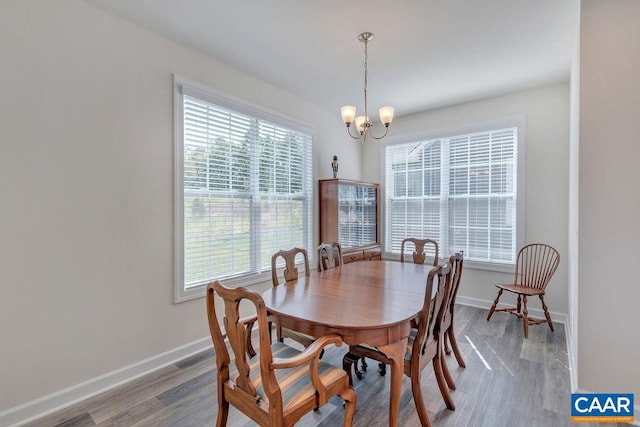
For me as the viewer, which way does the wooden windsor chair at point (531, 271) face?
facing the viewer and to the left of the viewer

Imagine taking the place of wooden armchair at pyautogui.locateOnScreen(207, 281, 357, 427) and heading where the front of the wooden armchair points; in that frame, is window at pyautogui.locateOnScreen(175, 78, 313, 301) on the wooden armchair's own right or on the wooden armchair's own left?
on the wooden armchair's own left

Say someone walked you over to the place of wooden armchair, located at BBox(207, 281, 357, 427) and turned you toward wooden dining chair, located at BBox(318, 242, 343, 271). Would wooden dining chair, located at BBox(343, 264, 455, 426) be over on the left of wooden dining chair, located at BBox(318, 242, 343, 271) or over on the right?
right

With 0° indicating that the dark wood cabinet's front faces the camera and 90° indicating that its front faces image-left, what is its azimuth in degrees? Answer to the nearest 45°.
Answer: approximately 315°

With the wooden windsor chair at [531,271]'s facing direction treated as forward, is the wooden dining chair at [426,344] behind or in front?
in front

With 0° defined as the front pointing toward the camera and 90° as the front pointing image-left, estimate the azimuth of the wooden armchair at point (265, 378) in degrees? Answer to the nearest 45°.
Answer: approximately 225°

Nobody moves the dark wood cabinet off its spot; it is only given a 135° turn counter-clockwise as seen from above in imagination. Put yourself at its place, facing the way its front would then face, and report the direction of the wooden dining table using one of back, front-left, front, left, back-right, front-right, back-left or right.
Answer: back

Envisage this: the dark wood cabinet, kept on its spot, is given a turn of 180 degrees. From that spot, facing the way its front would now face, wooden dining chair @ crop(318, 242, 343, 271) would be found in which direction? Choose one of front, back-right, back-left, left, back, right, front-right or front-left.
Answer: back-left

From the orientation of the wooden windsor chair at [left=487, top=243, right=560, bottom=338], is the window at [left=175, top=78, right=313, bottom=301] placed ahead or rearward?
ahead

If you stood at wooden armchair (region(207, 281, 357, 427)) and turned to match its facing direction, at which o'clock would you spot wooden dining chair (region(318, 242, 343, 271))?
The wooden dining chair is roughly at 11 o'clock from the wooden armchair.
